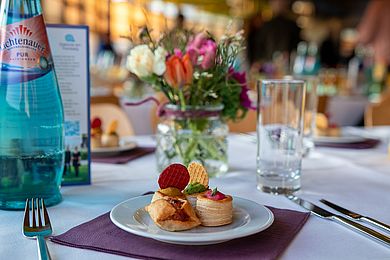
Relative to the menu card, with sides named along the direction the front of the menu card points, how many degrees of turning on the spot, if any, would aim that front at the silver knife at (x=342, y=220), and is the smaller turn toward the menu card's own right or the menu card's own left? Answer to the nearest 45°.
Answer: approximately 45° to the menu card's own left

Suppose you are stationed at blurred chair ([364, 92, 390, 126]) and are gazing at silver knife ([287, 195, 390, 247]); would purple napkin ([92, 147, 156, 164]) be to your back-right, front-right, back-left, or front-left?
front-right

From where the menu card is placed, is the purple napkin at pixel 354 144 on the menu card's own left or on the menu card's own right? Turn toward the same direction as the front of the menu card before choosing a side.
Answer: on the menu card's own left

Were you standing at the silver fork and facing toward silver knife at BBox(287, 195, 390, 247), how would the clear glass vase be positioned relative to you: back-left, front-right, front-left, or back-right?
front-left

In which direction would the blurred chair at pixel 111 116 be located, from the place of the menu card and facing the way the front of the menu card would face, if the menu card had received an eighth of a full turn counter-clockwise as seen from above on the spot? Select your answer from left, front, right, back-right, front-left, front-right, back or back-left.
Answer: back-left

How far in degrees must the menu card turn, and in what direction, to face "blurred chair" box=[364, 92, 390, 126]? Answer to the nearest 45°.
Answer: approximately 135° to its left

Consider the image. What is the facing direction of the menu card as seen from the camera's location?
facing the viewer

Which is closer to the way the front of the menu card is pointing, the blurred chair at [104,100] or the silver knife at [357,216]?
the silver knife

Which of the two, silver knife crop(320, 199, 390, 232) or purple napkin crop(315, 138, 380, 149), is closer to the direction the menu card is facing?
the silver knife

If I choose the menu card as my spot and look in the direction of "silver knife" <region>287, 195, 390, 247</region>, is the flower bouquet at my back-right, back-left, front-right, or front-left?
front-left

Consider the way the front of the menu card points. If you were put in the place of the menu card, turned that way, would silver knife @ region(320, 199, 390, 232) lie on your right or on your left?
on your left

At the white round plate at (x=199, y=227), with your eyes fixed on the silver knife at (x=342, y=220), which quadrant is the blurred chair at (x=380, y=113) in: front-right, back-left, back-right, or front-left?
front-left

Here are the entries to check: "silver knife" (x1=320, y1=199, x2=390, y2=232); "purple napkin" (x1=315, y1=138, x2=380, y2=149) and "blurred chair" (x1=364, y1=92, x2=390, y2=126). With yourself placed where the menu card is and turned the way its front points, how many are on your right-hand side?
0
